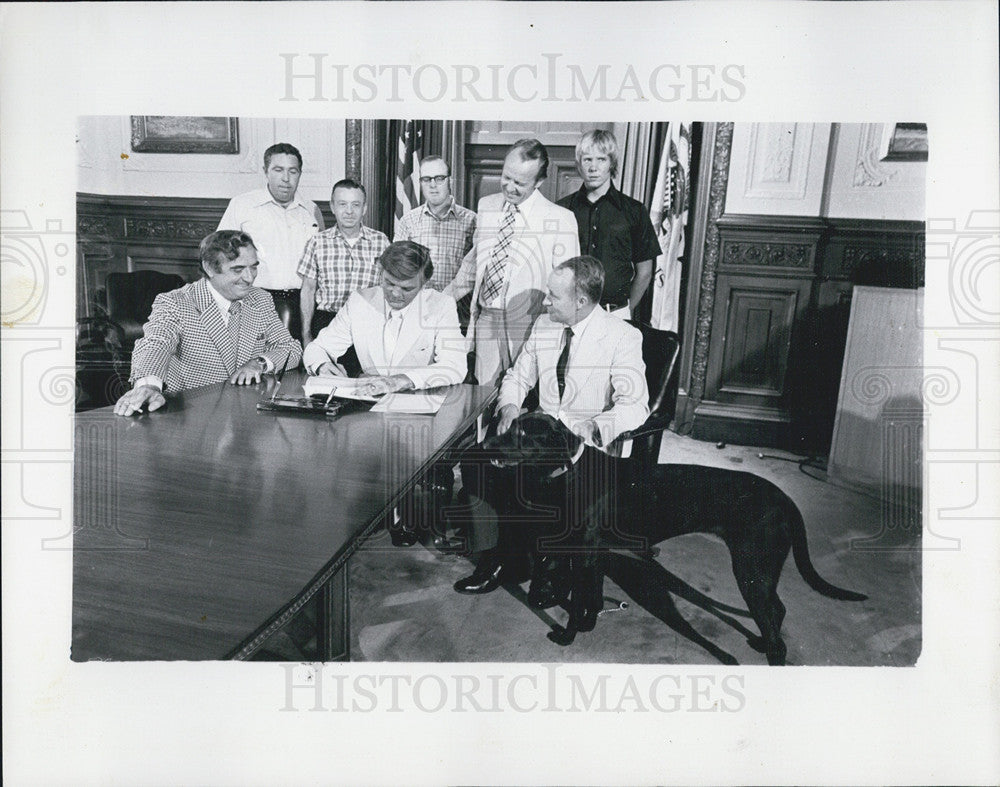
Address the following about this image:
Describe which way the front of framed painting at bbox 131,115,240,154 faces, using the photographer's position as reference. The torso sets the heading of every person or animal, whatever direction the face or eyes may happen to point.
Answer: facing the viewer

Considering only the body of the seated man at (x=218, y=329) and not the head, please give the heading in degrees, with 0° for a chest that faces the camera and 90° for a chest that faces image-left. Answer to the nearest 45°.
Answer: approximately 315°

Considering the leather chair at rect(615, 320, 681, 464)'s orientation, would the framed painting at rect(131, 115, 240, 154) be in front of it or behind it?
in front

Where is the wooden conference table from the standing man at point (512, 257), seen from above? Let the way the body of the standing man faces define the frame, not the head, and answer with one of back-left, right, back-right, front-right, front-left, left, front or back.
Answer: front

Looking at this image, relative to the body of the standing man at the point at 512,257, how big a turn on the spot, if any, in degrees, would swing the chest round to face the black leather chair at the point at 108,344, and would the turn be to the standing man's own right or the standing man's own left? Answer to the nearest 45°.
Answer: approximately 45° to the standing man's own right

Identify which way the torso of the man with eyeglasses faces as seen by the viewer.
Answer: toward the camera

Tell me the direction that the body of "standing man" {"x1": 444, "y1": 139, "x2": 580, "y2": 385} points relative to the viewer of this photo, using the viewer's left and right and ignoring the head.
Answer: facing the viewer and to the left of the viewer
